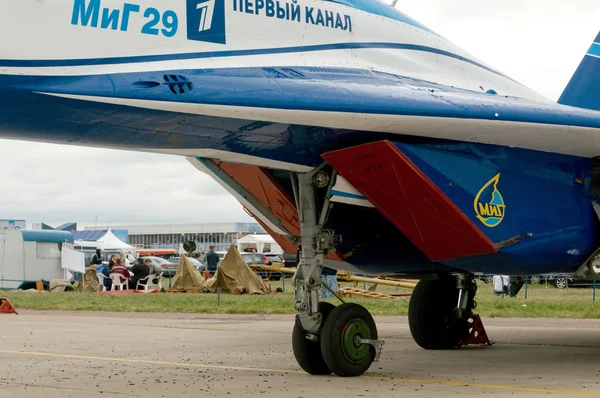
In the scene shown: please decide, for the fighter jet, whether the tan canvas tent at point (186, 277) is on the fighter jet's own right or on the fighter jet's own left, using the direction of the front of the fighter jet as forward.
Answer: on the fighter jet's own right

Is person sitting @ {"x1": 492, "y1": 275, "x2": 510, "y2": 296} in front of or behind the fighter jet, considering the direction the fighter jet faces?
behind

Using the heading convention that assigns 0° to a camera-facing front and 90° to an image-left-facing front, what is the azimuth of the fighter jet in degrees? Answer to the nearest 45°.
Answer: approximately 45°

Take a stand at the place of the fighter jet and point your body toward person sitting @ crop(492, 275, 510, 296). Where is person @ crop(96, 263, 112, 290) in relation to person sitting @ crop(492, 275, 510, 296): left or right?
left

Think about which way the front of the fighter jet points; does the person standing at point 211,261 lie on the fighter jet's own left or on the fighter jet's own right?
on the fighter jet's own right
